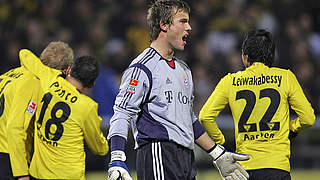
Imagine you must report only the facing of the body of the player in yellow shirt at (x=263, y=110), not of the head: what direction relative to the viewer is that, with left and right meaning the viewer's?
facing away from the viewer

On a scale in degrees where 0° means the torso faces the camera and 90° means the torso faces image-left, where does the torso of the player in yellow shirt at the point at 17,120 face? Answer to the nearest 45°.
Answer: approximately 225°

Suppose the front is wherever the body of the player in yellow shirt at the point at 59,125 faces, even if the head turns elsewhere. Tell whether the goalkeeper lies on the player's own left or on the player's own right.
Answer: on the player's own right

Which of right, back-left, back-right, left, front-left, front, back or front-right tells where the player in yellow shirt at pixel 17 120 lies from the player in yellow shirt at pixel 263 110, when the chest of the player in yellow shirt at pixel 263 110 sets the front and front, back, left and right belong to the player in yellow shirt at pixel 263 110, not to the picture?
left

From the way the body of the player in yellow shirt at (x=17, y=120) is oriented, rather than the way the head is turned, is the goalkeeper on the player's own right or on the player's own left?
on the player's own right

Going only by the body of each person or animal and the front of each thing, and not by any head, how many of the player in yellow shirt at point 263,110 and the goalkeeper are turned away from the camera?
1

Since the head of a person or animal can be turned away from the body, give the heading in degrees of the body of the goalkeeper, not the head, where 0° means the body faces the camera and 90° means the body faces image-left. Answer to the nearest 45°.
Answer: approximately 315°

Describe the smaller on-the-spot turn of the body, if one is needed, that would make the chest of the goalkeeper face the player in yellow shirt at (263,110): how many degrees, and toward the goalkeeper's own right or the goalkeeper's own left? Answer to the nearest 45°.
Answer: approximately 90° to the goalkeeper's own left

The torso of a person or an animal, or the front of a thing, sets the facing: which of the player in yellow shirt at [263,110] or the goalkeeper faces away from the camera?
the player in yellow shirt
